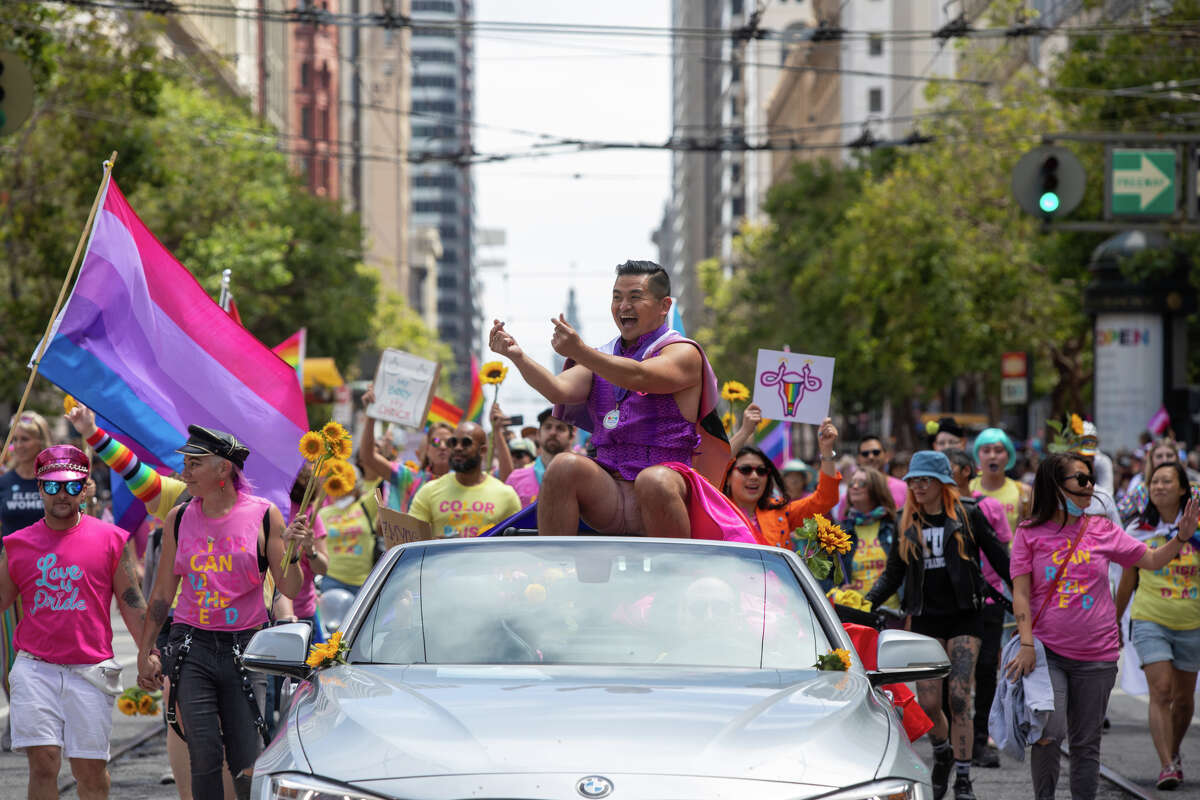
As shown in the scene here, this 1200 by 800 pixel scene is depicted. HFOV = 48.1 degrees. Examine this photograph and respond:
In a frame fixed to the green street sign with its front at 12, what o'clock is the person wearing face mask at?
The person wearing face mask is roughly at 12 o'clock from the green street sign.

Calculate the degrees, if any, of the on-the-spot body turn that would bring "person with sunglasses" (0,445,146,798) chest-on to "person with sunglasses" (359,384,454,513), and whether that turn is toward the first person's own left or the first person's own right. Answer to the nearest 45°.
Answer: approximately 135° to the first person's own left

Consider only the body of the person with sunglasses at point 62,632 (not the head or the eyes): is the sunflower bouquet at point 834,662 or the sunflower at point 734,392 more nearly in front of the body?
the sunflower bouquet

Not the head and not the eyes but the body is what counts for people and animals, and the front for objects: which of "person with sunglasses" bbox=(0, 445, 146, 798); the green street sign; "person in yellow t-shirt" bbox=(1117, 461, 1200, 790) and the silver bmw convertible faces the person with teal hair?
the green street sign

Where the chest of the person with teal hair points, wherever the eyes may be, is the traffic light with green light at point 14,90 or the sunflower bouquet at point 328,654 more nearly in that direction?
the sunflower bouquet

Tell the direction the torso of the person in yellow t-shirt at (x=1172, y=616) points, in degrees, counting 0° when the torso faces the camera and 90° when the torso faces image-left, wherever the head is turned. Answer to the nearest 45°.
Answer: approximately 0°
